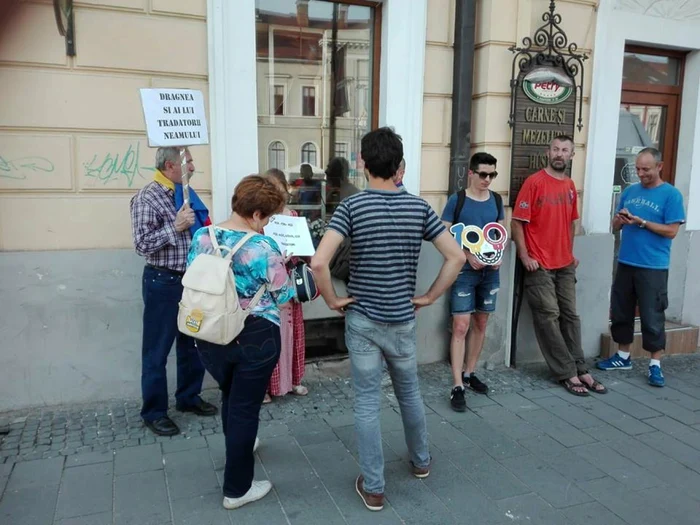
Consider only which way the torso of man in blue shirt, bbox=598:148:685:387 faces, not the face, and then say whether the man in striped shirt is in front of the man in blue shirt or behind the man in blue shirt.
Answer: in front

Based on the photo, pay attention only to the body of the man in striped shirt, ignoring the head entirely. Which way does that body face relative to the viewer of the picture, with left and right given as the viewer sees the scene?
facing away from the viewer

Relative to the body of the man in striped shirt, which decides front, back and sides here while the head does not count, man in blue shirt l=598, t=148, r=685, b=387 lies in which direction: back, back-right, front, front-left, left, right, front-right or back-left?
front-right

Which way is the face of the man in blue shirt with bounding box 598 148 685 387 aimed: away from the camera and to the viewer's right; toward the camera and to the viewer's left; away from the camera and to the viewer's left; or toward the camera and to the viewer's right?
toward the camera and to the viewer's left

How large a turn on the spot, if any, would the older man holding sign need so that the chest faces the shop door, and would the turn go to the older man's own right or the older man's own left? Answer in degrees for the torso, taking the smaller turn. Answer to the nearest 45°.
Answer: approximately 45° to the older man's own left

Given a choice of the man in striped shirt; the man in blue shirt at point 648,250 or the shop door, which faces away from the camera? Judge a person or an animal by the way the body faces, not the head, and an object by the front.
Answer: the man in striped shirt

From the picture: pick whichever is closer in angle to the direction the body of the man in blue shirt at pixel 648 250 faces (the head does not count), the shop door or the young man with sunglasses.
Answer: the young man with sunglasses

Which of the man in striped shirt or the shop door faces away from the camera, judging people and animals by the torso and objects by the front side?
the man in striped shirt

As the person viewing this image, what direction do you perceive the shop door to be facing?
facing the viewer

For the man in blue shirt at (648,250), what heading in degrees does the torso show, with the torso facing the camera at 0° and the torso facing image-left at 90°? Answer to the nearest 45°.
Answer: approximately 45°

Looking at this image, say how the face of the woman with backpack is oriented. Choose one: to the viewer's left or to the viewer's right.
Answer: to the viewer's right

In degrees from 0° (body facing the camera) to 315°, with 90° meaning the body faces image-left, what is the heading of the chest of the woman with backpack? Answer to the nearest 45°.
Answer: approximately 225°

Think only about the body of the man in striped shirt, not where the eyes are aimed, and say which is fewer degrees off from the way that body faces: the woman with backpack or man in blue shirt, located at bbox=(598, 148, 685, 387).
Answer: the man in blue shirt

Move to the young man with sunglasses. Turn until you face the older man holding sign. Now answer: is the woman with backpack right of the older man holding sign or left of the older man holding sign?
left

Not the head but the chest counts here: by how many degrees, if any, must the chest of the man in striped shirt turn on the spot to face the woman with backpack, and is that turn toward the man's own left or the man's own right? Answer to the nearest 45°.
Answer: approximately 90° to the man's own left

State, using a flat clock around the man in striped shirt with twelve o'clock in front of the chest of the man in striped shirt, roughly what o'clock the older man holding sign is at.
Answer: The older man holding sign is roughly at 10 o'clock from the man in striped shirt.
